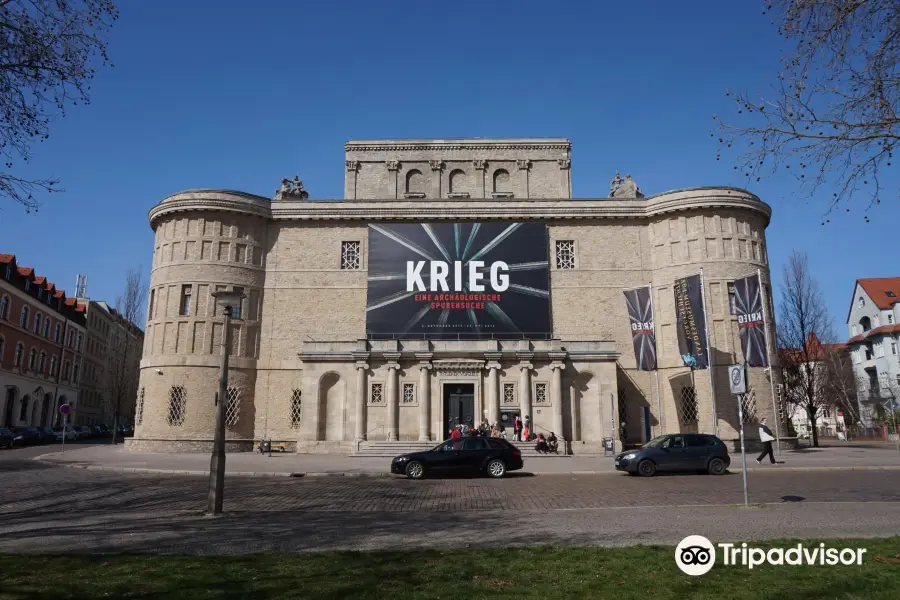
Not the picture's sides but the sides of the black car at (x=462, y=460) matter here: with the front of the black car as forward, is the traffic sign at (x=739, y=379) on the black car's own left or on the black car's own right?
on the black car's own left

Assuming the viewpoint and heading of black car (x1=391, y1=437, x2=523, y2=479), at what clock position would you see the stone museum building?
The stone museum building is roughly at 3 o'clock from the black car.

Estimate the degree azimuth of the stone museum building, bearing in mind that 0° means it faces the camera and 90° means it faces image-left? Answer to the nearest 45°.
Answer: approximately 0°

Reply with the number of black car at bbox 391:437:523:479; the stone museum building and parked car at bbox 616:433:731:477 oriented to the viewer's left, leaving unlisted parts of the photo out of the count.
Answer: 2

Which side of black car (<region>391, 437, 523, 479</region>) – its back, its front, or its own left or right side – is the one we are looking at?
left

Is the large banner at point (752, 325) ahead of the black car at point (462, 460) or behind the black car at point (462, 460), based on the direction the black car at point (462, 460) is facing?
behind

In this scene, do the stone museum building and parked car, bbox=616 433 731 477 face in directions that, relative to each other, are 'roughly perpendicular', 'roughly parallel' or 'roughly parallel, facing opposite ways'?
roughly perpendicular

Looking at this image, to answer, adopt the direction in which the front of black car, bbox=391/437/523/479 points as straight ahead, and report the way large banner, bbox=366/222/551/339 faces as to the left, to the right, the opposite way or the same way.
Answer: to the left

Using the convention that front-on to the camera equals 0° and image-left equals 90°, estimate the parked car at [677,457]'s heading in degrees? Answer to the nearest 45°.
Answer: approximately 90°

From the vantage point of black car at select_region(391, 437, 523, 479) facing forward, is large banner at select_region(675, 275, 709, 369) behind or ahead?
behind

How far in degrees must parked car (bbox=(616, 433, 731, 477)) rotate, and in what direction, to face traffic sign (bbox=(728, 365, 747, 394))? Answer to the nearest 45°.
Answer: approximately 90° to its left

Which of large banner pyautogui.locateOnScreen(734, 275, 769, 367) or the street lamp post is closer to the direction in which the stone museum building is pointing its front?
the street lamp post

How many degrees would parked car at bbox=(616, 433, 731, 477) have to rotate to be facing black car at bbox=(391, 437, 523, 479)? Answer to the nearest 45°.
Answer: approximately 45° to its left
